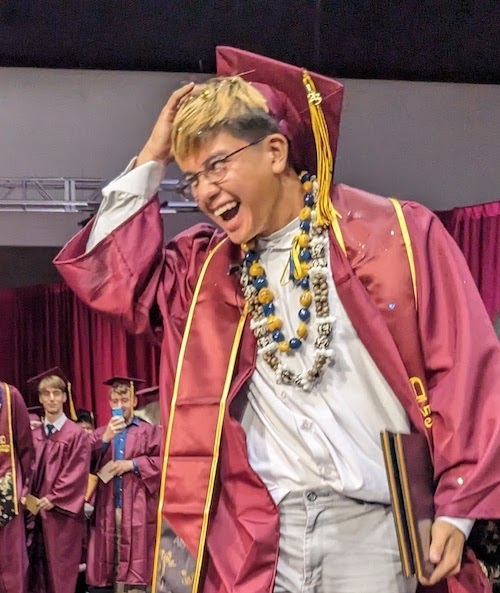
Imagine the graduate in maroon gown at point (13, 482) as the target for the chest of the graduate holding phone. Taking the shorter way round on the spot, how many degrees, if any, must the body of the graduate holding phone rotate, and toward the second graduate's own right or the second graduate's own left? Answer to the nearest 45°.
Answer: approximately 45° to the second graduate's own right

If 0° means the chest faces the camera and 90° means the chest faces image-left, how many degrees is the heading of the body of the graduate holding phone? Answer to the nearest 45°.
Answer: approximately 0°

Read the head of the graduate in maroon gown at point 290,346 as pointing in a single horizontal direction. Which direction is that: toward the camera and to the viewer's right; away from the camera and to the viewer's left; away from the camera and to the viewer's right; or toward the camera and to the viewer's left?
toward the camera and to the viewer's left
